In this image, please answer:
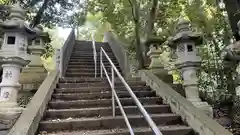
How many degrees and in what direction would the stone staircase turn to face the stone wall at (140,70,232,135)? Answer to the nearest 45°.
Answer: approximately 90° to its left

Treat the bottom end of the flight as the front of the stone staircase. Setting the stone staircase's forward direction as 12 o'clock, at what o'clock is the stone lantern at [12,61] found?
The stone lantern is roughly at 3 o'clock from the stone staircase.

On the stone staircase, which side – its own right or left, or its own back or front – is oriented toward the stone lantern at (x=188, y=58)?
left

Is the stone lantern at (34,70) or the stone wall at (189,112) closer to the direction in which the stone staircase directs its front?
the stone wall

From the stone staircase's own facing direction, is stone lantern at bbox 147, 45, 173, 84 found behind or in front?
behind

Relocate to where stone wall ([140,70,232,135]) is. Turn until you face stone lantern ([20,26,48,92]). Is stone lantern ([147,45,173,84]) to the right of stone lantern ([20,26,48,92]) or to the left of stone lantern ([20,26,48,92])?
right

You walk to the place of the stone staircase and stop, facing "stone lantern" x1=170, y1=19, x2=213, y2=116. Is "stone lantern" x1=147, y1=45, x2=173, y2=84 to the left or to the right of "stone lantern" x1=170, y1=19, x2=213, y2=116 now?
left

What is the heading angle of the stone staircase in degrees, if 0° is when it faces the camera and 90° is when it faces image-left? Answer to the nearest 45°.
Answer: approximately 0°
